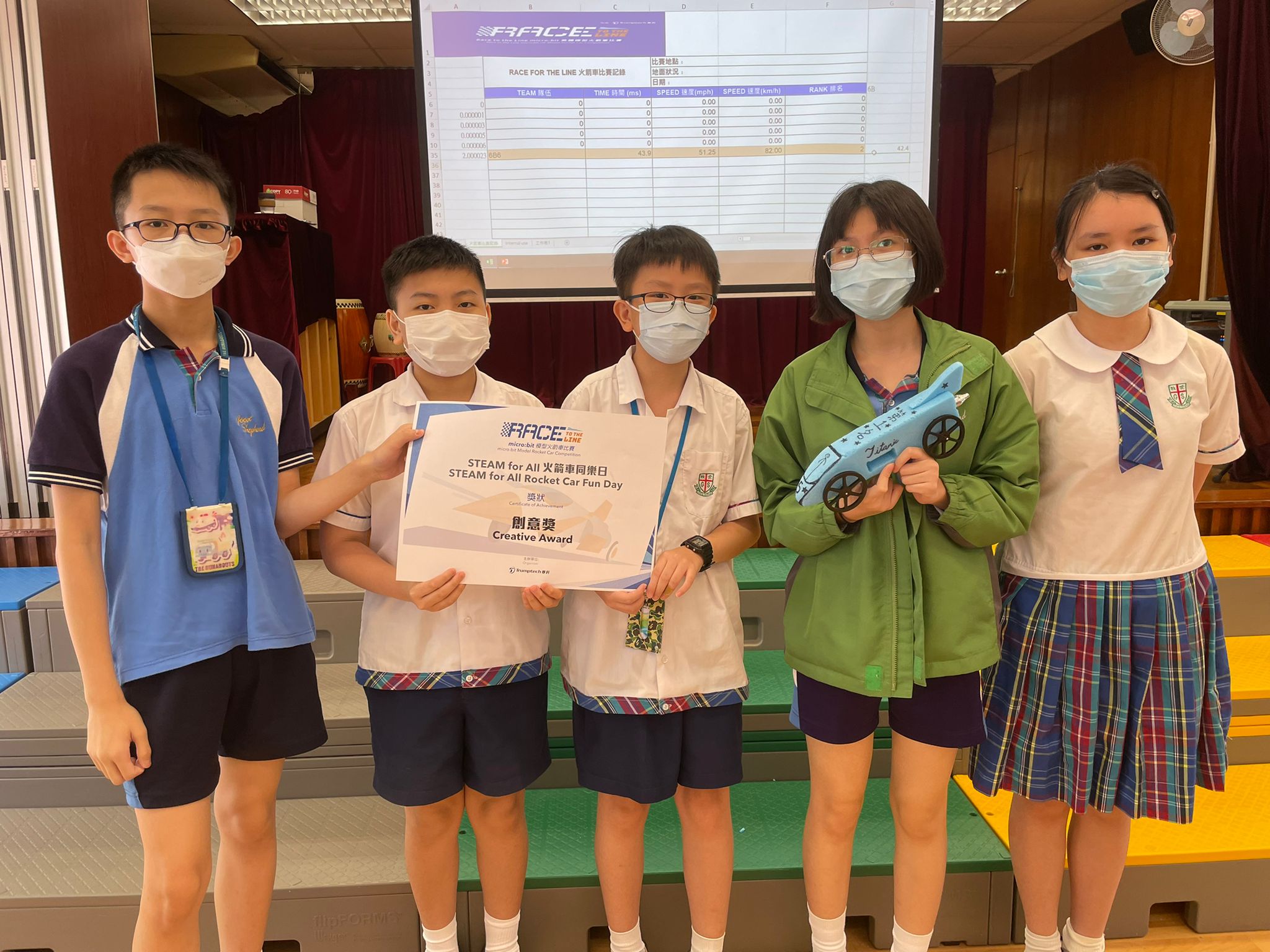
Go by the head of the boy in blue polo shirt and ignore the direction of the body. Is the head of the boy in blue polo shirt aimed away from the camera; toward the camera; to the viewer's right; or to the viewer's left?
toward the camera

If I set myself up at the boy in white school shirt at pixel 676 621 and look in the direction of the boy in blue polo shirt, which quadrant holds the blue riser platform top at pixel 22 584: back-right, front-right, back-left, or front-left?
front-right

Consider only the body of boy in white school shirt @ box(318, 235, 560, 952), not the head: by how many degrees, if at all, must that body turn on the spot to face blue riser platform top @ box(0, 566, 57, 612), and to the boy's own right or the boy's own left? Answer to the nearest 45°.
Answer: approximately 135° to the boy's own right

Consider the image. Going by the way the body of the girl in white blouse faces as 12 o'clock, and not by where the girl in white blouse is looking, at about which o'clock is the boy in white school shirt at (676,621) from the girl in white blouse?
The boy in white school shirt is roughly at 2 o'clock from the girl in white blouse.

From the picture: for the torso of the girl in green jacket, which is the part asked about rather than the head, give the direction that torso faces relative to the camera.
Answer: toward the camera

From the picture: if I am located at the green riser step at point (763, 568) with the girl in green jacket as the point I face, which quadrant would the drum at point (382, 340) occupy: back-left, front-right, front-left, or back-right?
back-right

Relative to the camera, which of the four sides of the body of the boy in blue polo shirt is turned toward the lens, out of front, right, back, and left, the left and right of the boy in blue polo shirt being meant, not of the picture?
front

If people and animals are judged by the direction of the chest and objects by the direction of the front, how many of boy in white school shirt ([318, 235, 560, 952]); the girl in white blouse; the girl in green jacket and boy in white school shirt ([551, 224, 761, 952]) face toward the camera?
4

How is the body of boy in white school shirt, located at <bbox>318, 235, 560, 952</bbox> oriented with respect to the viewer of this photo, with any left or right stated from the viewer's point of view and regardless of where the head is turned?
facing the viewer

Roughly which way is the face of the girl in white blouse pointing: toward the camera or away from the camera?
toward the camera

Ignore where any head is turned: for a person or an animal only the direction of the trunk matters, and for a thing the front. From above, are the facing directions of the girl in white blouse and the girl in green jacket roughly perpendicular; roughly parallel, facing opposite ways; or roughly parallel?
roughly parallel

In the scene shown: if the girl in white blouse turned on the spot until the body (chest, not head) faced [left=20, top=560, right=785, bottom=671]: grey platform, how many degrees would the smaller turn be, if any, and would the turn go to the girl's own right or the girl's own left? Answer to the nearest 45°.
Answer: approximately 90° to the girl's own right
